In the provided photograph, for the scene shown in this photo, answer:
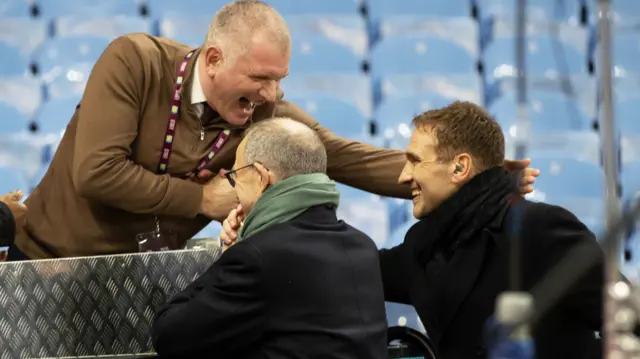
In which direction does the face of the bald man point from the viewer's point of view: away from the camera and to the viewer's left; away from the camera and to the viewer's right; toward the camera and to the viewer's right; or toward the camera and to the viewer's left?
away from the camera and to the viewer's left

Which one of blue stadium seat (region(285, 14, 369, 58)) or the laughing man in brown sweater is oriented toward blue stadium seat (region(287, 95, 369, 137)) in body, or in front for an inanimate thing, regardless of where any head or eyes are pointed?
blue stadium seat (region(285, 14, 369, 58))

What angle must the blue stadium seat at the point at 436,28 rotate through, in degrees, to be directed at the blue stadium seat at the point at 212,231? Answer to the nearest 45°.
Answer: approximately 45° to its right

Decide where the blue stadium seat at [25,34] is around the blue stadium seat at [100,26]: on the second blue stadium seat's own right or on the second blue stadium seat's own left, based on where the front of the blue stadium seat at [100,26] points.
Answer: on the second blue stadium seat's own right

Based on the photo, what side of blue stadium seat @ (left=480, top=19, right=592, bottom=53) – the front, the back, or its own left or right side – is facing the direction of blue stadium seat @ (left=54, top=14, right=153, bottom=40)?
right

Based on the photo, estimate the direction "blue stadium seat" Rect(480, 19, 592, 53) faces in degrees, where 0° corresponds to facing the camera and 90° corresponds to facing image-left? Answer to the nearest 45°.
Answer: approximately 0°

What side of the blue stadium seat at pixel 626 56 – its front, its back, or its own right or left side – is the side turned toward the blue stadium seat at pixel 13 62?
right

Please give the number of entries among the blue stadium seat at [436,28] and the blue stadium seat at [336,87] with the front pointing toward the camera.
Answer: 2

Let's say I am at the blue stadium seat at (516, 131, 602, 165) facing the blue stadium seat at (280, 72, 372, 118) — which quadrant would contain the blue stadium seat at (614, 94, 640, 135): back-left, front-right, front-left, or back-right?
back-right

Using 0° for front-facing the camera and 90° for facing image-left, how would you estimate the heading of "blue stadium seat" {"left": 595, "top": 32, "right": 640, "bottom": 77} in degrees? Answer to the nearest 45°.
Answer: approximately 0°

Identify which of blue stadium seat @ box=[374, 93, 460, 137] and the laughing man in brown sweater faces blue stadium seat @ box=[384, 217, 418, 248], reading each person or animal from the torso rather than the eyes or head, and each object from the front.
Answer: blue stadium seat @ box=[374, 93, 460, 137]
